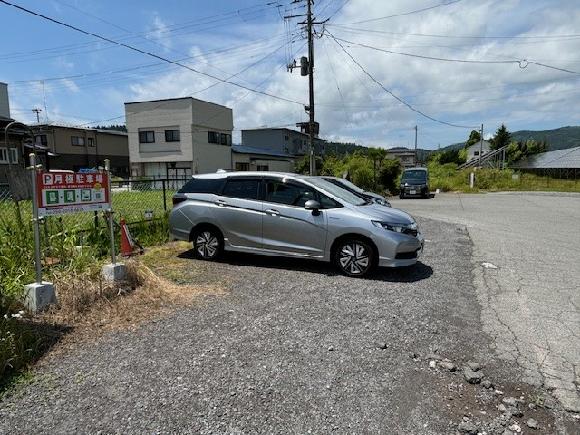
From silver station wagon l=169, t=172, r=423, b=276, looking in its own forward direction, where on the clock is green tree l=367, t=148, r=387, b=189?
The green tree is roughly at 8 o'clock from the silver station wagon.

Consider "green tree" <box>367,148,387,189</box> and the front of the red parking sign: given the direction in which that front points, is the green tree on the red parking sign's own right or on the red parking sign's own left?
on the red parking sign's own left

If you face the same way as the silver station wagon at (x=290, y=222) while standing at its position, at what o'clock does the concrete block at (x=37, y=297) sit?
The concrete block is roughly at 3 o'clock from the silver station wagon.

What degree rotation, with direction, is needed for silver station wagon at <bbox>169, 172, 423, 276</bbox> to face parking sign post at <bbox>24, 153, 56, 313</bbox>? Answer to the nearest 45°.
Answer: approximately 90° to its right

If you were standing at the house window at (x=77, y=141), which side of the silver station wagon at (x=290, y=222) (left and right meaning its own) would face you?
back

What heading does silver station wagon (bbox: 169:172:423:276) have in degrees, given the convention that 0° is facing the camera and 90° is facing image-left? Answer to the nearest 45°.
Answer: approximately 315°

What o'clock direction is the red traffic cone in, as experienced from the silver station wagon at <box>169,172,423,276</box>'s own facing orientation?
The red traffic cone is roughly at 5 o'clock from the silver station wagon.

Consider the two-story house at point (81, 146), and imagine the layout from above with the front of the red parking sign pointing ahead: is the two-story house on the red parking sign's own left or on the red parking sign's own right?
on the red parking sign's own left

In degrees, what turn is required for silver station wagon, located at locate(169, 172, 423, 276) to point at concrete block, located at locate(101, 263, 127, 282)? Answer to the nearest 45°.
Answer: approximately 90° to its right
